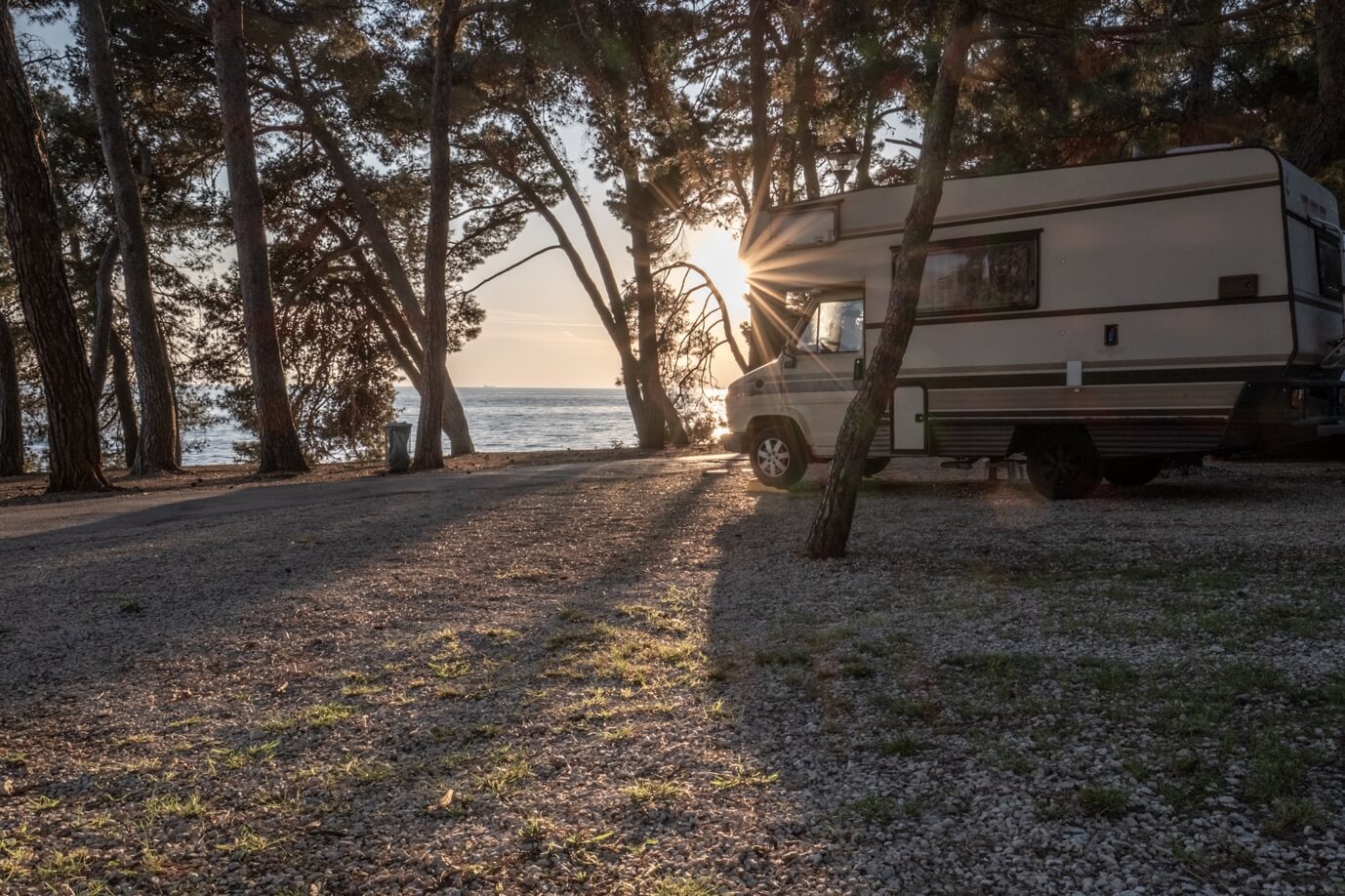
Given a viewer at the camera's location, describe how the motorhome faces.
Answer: facing away from the viewer and to the left of the viewer

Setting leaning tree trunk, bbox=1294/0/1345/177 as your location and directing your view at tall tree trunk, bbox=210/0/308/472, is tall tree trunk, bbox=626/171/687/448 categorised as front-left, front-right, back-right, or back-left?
front-right

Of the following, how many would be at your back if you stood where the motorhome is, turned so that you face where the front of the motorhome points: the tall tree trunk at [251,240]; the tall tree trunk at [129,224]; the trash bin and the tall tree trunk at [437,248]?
0

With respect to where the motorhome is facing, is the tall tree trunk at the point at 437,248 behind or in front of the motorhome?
in front

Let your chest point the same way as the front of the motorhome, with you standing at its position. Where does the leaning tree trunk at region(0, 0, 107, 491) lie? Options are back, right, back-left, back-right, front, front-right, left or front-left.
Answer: front-left

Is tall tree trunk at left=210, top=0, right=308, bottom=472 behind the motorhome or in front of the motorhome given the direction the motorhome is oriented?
in front

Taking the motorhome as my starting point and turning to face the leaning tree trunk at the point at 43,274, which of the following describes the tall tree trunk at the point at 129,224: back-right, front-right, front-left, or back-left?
front-right

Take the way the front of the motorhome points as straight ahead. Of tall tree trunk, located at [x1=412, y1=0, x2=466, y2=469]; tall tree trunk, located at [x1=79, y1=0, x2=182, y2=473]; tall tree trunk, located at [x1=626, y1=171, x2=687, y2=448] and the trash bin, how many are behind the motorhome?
0

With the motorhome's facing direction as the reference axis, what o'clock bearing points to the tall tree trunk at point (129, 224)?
The tall tree trunk is roughly at 11 o'clock from the motorhome.

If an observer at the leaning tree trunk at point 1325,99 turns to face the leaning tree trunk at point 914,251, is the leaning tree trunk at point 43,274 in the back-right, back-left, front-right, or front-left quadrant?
front-right

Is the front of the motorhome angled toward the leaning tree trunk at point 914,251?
no

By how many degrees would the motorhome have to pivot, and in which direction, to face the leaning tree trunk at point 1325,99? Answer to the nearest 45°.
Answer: approximately 90° to its right

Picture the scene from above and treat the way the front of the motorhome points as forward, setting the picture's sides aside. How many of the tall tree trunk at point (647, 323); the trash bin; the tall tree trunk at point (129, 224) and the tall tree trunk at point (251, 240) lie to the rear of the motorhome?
0

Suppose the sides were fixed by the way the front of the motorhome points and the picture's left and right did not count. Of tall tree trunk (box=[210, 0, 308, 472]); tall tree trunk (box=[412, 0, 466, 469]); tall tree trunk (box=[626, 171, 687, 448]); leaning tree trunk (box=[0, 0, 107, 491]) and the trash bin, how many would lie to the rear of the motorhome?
0
